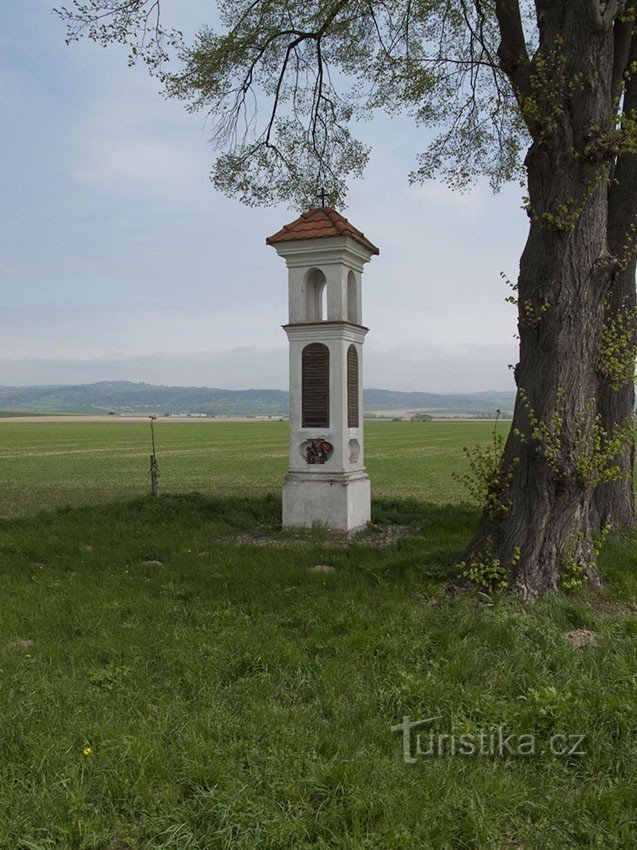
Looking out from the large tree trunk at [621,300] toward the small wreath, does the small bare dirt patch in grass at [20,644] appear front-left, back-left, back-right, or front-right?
front-left

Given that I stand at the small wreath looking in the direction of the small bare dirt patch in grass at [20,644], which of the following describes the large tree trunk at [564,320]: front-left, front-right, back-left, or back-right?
front-left

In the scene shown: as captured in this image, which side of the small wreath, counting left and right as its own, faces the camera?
front

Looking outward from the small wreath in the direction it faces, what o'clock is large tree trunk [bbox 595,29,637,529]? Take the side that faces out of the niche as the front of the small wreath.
The large tree trunk is roughly at 10 o'clock from the small wreath.

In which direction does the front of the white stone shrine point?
toward the camera

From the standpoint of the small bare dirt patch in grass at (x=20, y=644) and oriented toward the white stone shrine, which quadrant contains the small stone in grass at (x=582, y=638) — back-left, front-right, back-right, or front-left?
front-right

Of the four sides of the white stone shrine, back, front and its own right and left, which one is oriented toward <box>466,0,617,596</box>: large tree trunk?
front

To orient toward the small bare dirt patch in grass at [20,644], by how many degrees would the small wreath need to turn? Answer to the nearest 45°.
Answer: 0° — it already faces it

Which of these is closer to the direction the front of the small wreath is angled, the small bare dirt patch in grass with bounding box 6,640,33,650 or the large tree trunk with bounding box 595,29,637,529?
the small bare dirt patch in grass

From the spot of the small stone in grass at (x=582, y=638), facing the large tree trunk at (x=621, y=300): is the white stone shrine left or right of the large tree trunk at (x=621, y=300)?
left

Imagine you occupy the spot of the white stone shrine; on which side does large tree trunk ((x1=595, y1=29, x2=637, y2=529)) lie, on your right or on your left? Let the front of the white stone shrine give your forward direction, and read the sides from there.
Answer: on your left

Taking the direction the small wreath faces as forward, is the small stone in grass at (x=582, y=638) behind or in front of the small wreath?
in front

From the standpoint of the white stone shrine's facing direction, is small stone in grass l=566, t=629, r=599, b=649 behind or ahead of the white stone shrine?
ahead

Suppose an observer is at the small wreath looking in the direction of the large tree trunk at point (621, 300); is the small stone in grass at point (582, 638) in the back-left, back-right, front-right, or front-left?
front-right

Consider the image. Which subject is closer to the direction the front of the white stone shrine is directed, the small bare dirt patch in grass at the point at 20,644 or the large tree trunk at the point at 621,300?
the small bare dirt patch in grass
